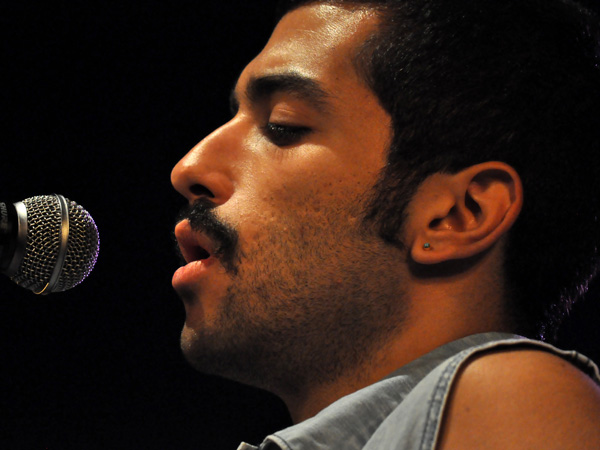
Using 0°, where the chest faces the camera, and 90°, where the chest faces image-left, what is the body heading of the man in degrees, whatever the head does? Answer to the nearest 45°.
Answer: approximately 90°

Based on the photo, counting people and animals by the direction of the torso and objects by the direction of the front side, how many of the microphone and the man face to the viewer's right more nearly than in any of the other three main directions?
1

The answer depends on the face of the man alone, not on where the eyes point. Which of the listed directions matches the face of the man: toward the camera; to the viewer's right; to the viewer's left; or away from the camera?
to the viewer's left

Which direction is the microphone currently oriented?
to the viewer's right

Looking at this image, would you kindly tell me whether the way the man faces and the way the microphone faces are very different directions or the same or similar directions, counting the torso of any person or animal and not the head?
very different directions
